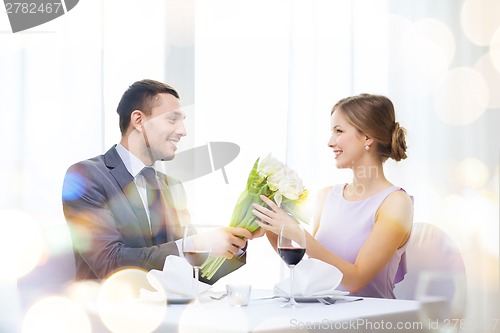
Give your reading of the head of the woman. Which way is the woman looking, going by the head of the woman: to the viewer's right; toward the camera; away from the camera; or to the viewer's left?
to the viewer's left

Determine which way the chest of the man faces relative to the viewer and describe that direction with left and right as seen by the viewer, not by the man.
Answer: facing the viewer and to the right of the viewer

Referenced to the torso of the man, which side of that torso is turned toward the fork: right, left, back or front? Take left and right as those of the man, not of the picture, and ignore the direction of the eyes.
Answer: front

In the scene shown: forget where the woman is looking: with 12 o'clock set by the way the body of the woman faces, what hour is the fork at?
The fork is roughly at 11 o'clock from the woman.

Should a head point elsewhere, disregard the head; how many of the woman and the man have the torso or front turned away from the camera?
0

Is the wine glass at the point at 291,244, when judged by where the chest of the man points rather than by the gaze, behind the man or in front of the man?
in front

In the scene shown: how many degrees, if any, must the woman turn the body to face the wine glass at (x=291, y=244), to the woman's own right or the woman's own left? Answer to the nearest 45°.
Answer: approximately 45° to the woman's own left

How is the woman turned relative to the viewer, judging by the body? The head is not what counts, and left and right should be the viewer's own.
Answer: facing the viewer and to the left of the viewer

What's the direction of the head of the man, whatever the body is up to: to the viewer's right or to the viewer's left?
to the viewer's right
